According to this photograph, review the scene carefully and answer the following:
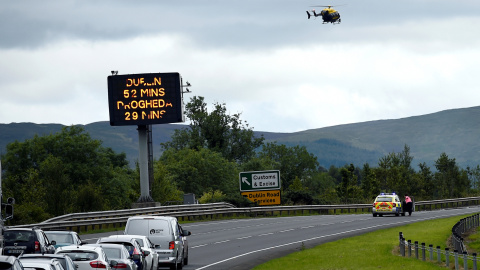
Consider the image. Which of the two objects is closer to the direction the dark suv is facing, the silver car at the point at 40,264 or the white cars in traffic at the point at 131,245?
the white cars in traffic

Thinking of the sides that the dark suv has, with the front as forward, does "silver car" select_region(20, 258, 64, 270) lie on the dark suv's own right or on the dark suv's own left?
on the dark suv's own right

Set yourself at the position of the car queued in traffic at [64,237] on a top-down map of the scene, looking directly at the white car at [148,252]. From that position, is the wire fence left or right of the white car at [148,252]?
left

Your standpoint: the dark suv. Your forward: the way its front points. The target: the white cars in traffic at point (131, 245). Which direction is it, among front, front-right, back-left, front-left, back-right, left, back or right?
right

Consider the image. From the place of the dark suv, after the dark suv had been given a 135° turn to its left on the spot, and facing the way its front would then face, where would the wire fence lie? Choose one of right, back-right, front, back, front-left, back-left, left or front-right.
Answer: back

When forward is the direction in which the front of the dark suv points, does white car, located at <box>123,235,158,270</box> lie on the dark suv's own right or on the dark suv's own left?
on the dark suv's own right

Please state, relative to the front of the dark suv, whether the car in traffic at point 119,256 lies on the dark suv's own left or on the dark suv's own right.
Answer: on the dark suv's own right

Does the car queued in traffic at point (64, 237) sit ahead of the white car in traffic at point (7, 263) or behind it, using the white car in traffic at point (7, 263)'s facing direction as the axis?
ahead

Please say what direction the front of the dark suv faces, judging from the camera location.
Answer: facing away from the viewer and to the right of the viewer

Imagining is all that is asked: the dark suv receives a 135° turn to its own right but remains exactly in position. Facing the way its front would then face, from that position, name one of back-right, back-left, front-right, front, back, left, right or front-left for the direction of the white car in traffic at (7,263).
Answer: front

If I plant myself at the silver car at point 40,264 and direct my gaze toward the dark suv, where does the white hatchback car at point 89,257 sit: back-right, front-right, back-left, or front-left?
front-right

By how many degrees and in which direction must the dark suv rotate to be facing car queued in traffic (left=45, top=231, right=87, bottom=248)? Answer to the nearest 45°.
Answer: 0° — it already faces it
